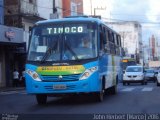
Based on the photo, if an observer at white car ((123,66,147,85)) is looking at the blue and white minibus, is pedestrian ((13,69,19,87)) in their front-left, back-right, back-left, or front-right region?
front-right

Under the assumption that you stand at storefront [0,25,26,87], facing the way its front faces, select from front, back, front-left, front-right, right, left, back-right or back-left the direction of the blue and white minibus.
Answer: front-right

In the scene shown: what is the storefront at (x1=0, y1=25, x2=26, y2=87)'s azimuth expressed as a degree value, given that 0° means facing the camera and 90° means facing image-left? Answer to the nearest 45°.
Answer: approximately 315°

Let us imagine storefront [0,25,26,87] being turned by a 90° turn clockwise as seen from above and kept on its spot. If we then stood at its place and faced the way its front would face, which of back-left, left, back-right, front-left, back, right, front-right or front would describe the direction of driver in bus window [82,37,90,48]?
front-left

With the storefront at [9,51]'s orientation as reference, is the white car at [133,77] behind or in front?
in front
